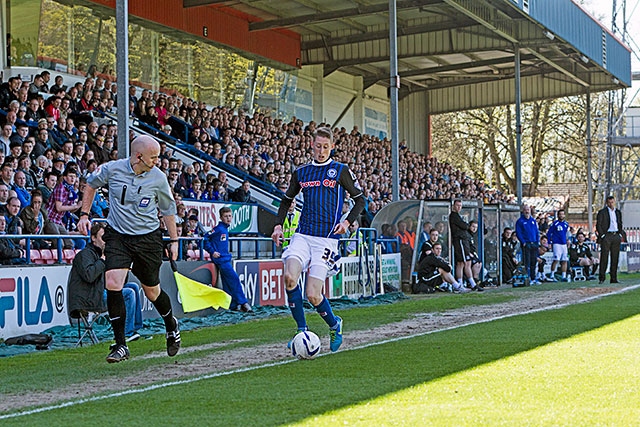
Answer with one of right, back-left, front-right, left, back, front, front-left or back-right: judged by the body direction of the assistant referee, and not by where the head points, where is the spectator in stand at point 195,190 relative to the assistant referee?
back

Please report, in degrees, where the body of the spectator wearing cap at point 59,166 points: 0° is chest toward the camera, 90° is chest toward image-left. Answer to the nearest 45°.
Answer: approximately 315°

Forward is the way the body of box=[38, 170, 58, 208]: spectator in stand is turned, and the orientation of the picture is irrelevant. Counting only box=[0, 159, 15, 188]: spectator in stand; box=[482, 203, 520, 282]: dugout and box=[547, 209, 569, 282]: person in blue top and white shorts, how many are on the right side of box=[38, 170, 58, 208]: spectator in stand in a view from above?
1

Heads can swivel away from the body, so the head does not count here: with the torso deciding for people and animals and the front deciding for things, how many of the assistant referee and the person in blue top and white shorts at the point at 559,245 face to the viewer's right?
0

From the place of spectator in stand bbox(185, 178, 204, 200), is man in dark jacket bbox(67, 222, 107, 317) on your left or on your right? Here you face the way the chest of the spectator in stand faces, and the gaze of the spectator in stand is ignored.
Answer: on your right

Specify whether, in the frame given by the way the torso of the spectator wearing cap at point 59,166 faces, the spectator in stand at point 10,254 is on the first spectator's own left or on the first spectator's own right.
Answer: on the first spectator's own right

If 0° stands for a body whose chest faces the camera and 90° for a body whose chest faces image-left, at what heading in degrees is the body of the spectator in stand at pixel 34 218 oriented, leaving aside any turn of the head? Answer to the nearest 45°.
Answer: approximately 315°
